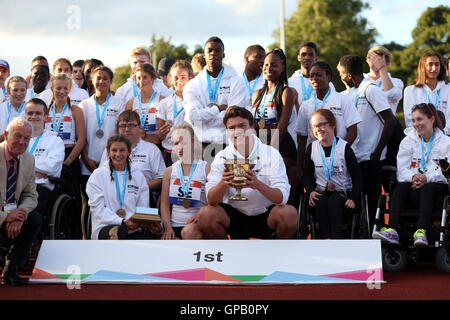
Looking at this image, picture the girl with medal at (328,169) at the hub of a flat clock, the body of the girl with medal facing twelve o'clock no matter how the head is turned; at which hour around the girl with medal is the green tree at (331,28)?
The green tree is roughly at 6 o'clock from the girl with medal.

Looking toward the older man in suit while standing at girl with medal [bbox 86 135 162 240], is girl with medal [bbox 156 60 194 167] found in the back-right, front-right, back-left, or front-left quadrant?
back-right

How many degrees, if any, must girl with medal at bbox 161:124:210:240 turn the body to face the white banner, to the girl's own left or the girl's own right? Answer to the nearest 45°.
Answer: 0° — they already face it

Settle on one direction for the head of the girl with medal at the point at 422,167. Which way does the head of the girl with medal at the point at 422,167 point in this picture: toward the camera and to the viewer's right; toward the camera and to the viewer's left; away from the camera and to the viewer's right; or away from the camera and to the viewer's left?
toward the camera and to the viewer's left

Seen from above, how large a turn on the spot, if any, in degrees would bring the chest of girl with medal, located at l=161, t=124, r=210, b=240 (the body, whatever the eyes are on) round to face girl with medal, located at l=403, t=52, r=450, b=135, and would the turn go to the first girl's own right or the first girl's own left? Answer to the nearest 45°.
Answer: approximately 90° to the first girl's own left

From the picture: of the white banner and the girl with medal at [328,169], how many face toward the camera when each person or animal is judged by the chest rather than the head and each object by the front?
2

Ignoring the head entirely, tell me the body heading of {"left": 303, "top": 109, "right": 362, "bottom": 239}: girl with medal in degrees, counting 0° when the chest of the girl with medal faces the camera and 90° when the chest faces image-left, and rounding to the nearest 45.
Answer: approximately 0°

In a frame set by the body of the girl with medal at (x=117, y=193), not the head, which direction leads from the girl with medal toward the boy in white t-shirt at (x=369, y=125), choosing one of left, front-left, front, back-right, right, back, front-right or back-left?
left

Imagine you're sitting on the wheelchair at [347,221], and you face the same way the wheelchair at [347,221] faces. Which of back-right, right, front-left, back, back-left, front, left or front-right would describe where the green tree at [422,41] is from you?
back
